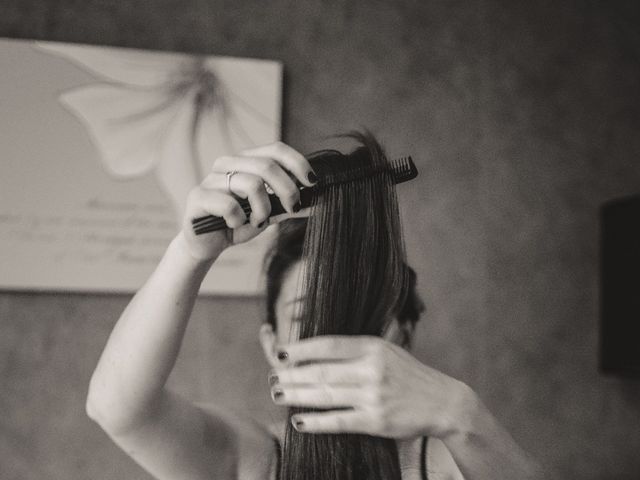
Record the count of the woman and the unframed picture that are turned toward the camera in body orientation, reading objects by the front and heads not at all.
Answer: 2

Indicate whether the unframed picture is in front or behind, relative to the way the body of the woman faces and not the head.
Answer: behind

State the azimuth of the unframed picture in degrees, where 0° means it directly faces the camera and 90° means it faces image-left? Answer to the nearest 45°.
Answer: approximately 0°

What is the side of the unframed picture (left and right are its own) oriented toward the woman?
front
